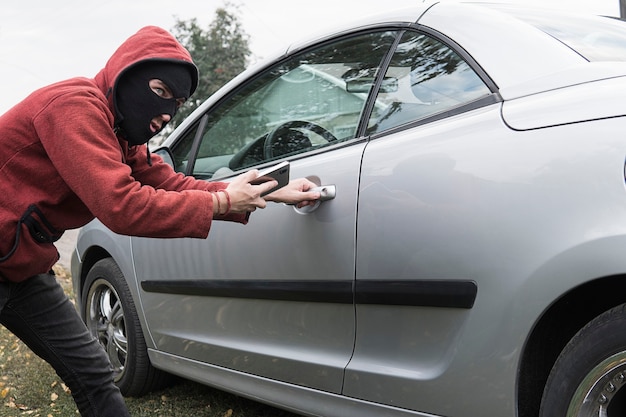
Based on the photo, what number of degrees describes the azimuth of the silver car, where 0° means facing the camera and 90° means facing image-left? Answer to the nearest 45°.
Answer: approximately 135°

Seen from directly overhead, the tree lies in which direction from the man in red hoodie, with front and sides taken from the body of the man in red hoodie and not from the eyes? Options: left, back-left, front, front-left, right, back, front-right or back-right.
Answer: left

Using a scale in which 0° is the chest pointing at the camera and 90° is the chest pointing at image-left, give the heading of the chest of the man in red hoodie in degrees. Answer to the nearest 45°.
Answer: approximately 270°

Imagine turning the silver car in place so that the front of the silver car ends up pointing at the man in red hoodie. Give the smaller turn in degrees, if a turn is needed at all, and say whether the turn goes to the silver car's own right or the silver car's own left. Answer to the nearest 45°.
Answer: approximately 45° to the silver car's own left

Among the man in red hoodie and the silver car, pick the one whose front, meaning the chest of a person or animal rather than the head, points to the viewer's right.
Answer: the man in red hoodie

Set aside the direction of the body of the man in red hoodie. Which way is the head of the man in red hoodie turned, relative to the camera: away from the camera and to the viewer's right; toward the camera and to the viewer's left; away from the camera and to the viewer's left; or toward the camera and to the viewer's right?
toward the camera and to the viewer's right

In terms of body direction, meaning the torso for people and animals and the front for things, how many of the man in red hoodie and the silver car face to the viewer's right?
1
